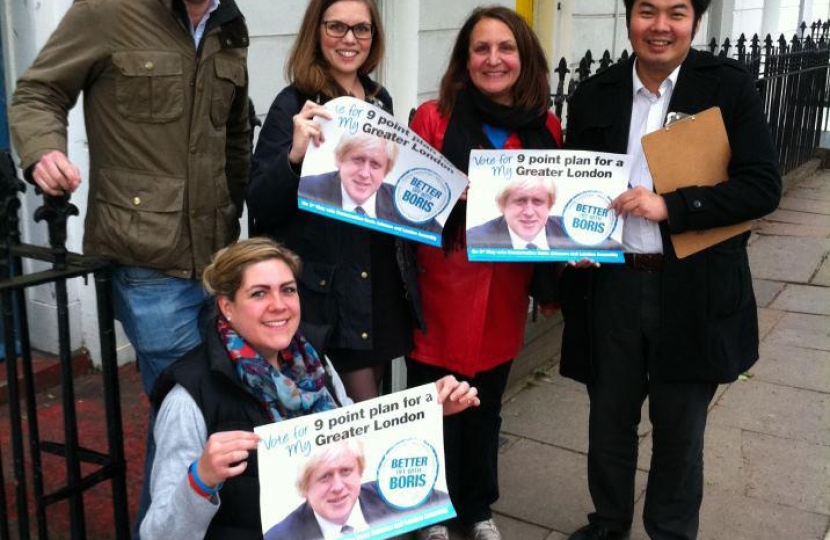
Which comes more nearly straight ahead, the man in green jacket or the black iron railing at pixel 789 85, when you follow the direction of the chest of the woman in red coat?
the man in green jacket

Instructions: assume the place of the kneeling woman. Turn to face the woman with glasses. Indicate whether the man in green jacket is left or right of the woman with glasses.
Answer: left

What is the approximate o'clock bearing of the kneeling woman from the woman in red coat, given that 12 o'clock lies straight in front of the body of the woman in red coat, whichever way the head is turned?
The kneeling woman is roughly at 1 o'clock from the woman in red coat.

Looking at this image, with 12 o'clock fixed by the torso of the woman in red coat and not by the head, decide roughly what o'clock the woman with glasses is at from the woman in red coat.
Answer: The woman with glasses is roughly at 2 o'clock from the woman in red coat.

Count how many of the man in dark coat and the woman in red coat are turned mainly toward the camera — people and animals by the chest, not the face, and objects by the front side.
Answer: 2

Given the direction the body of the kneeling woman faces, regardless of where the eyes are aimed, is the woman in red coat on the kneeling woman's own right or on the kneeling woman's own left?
on the kneeling woman's own left

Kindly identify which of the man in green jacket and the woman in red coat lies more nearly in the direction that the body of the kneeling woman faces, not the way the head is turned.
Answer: the woman in red coat

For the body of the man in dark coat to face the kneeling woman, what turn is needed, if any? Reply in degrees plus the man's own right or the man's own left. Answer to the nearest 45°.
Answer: approximately 45° to the man's own right

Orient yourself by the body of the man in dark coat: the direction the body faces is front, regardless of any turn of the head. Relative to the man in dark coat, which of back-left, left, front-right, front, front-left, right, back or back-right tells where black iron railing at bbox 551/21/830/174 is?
back
